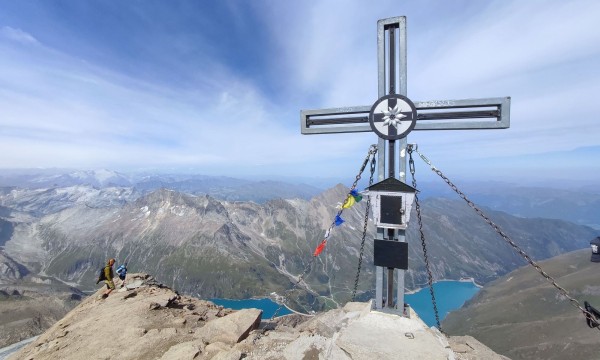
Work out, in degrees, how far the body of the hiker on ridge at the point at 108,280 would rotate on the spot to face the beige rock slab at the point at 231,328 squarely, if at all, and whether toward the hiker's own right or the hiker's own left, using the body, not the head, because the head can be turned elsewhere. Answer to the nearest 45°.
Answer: approximately 90° to the hiker's own right

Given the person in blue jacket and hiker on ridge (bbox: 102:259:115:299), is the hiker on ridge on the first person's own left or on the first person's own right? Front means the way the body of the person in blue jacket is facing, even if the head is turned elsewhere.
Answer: on the first person's own right

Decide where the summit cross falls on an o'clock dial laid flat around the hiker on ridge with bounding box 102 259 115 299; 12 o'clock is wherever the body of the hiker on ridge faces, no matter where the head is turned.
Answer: The summit cross is roughly at 2 o'clock from the hiker on ridge.
